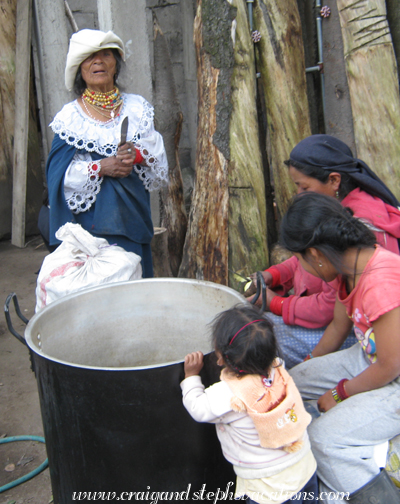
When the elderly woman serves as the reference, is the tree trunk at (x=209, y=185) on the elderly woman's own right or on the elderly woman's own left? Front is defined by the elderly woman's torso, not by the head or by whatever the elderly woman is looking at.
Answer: on the elderly woman's own left

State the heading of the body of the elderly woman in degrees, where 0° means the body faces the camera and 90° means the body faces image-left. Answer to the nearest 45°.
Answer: approximately 0°

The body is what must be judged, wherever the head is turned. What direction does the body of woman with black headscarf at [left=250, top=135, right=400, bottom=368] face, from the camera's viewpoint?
to the viewer's left

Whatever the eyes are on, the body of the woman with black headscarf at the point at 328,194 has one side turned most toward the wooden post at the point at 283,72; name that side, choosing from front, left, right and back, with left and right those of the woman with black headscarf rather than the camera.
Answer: right

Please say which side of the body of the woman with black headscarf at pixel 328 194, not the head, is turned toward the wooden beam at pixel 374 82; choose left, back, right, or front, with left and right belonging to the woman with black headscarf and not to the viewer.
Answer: right

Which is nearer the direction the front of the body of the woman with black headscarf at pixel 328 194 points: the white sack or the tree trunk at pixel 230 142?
the white sack

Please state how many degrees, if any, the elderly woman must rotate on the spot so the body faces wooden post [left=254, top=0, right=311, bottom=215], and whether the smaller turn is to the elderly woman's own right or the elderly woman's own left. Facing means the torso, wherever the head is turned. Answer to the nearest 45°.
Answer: approximately 90° to the elderly woman's own left

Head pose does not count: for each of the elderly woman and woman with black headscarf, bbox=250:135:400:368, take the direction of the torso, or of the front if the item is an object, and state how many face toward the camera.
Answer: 1

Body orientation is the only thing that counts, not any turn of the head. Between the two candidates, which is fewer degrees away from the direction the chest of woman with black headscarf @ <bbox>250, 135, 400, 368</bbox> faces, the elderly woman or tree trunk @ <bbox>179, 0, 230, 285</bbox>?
the elderly woman

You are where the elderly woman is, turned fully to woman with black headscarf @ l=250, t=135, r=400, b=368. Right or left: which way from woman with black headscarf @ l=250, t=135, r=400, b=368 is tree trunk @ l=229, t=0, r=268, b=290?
left
